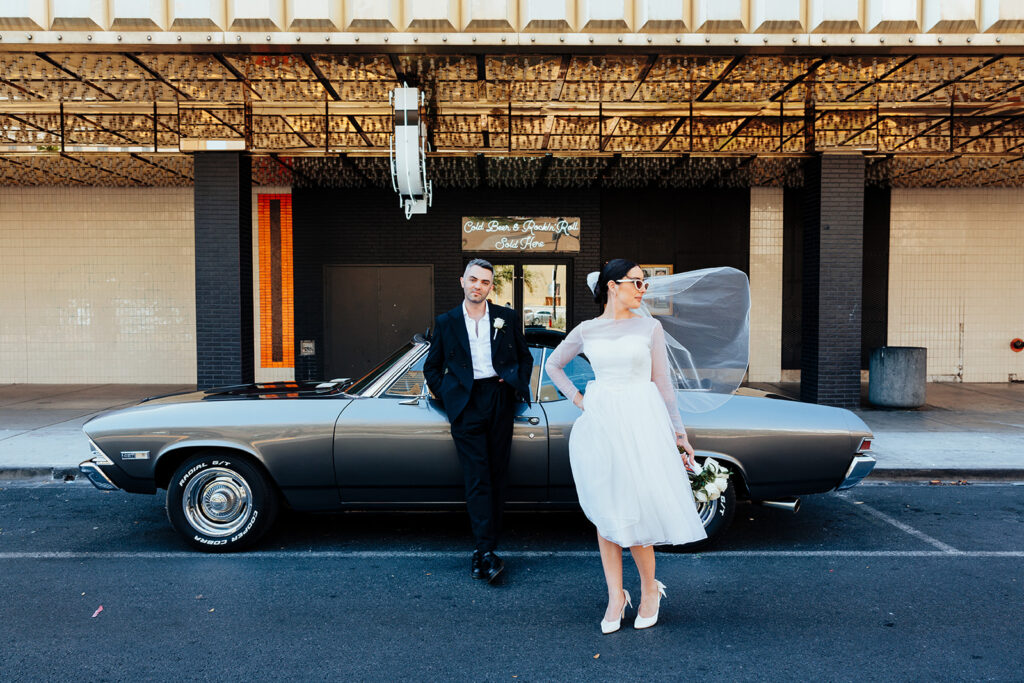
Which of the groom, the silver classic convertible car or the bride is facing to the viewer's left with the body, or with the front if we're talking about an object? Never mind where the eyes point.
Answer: the silver classic convertible car

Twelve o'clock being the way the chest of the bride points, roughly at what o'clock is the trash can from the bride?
The trash can is roughly at 7 o'clock from the bride.

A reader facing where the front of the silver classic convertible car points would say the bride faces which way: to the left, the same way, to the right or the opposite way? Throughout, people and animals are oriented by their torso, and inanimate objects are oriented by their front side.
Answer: to the left

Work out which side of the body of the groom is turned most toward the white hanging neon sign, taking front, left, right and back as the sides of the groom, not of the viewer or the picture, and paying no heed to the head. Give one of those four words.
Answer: back

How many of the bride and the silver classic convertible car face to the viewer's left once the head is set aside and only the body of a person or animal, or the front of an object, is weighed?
1

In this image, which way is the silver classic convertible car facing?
to the viewer's left

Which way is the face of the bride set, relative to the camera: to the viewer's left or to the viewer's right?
to the viewer's right

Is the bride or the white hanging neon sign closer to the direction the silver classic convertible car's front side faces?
the white hanging neon sign

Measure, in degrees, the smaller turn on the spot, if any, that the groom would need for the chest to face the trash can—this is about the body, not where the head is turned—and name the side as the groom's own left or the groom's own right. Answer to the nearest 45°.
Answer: approximately 135° to the groom's own left
